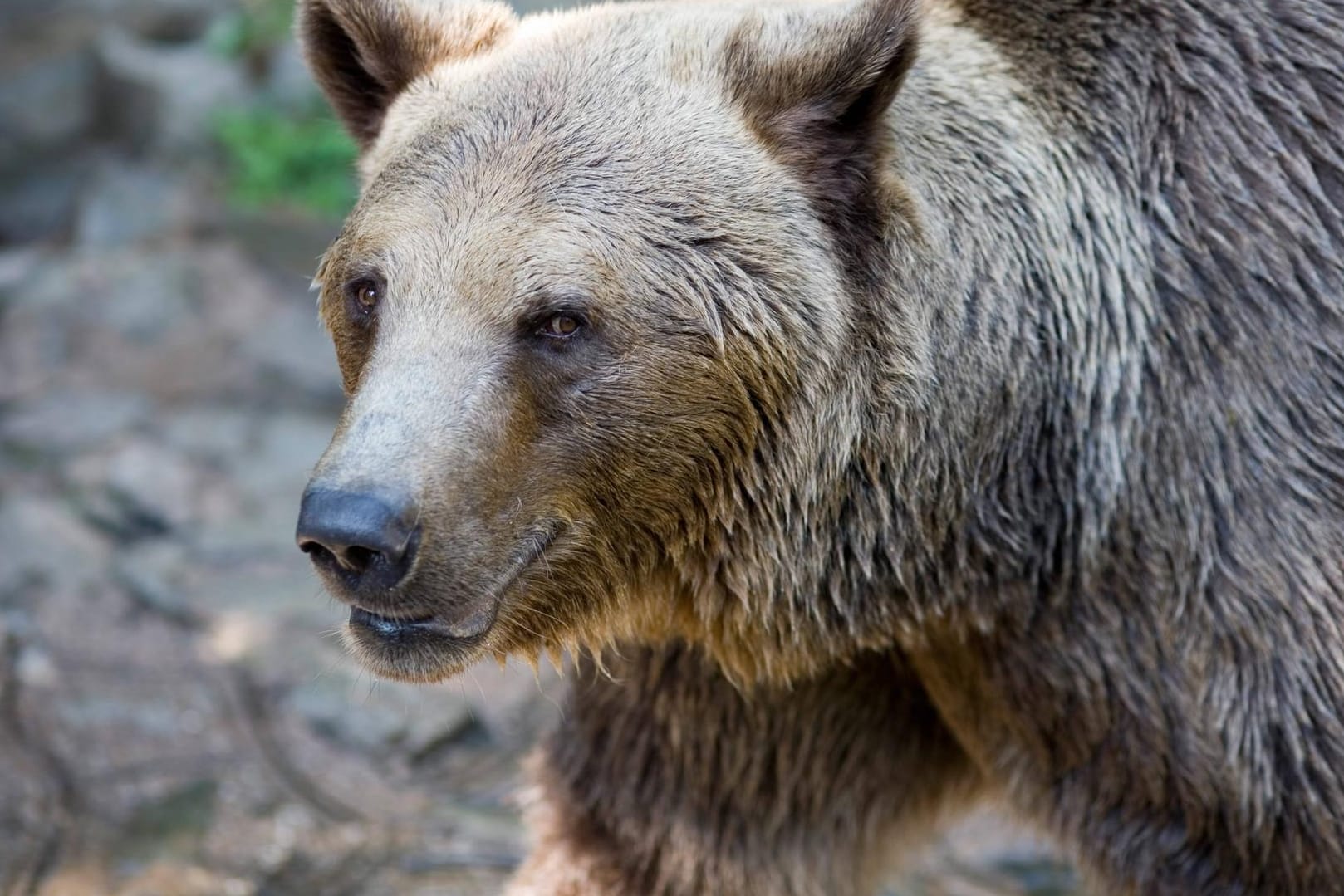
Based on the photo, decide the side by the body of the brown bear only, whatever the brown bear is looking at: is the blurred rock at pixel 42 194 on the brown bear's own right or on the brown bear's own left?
on the brown bear's own right

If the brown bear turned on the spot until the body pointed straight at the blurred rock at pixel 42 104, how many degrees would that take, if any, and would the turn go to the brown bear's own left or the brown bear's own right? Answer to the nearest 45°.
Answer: approximately 90° to the brown bear's own right

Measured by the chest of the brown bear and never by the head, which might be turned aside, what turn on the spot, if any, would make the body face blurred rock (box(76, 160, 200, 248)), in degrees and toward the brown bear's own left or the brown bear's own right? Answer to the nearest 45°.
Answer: approximately 90° to the brown bear's own right

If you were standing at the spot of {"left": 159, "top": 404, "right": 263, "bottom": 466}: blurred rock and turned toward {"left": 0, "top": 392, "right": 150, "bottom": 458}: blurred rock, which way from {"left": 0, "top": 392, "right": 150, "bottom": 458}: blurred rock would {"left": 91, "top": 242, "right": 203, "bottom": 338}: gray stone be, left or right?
right

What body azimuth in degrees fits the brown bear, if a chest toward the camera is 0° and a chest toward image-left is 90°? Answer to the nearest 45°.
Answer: approximately 45°

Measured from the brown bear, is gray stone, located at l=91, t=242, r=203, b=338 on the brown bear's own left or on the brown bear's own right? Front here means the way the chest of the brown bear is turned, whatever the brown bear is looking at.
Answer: on the brown bear's own right
